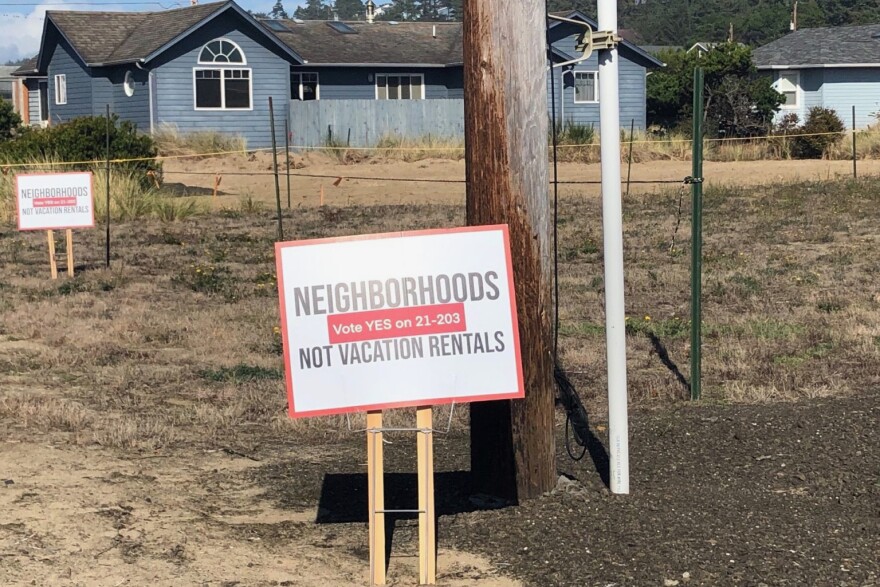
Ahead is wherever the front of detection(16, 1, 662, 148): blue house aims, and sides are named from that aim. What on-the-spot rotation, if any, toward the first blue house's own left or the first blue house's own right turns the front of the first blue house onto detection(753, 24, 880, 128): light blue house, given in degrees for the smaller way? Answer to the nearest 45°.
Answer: approximately 135° to the first blue house's own left

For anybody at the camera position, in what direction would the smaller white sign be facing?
facing the viewer

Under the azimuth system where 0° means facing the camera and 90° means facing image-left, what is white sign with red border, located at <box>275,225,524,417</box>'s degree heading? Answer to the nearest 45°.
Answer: approximately 0°

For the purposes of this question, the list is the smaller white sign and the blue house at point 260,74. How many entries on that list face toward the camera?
2

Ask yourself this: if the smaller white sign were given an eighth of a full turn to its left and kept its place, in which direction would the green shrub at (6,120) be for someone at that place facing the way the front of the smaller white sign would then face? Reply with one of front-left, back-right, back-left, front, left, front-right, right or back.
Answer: back-left

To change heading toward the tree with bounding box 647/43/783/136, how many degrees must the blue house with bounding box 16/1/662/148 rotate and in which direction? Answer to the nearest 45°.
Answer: approximately 90° to its left

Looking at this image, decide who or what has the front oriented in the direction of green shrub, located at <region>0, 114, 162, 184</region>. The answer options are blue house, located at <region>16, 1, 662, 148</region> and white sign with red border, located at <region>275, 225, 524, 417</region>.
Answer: the blue house

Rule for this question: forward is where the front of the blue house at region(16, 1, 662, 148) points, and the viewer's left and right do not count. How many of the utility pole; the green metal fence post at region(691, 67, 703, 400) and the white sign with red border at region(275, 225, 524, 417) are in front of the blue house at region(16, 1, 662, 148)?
3

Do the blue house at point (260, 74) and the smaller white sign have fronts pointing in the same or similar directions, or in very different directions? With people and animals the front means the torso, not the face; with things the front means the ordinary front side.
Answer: same or similar directions

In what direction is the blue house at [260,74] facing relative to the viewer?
toward the camera

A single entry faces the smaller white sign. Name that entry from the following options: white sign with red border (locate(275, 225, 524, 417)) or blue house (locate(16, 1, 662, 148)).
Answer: the blue house

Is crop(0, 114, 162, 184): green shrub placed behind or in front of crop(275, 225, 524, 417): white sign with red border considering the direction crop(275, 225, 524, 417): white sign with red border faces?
behind

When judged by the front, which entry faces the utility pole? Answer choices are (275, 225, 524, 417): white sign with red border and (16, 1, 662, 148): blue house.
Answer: the blue house

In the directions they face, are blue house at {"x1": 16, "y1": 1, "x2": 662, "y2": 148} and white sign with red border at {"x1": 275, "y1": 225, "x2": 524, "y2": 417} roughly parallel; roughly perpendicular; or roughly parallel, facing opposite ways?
roughly parallel

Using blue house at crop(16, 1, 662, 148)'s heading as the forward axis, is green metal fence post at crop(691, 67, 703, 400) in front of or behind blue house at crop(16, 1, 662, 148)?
in front

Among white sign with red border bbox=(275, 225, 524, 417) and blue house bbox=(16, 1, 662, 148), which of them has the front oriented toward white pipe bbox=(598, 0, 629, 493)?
the blue house

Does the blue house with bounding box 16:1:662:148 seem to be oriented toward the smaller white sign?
yes

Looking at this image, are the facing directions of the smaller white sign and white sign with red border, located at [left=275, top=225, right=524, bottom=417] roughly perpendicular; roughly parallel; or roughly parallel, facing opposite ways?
roughly parallel
